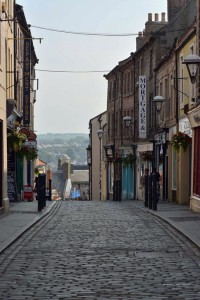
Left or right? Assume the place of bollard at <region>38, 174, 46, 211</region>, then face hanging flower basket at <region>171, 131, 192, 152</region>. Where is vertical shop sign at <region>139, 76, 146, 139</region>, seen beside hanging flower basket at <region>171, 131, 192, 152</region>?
left

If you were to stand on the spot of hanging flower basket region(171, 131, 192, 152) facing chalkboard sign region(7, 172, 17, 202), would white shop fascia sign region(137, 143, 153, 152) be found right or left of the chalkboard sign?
right

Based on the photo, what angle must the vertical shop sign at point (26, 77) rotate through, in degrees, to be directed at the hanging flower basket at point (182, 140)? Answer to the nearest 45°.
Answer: approximately 45° to its left
